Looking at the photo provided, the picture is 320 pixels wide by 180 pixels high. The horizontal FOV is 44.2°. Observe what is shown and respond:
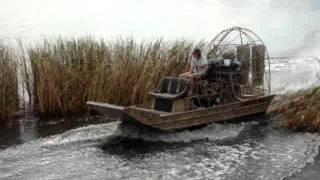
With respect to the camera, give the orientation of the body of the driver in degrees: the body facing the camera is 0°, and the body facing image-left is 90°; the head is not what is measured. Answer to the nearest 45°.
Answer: approximately 45°
